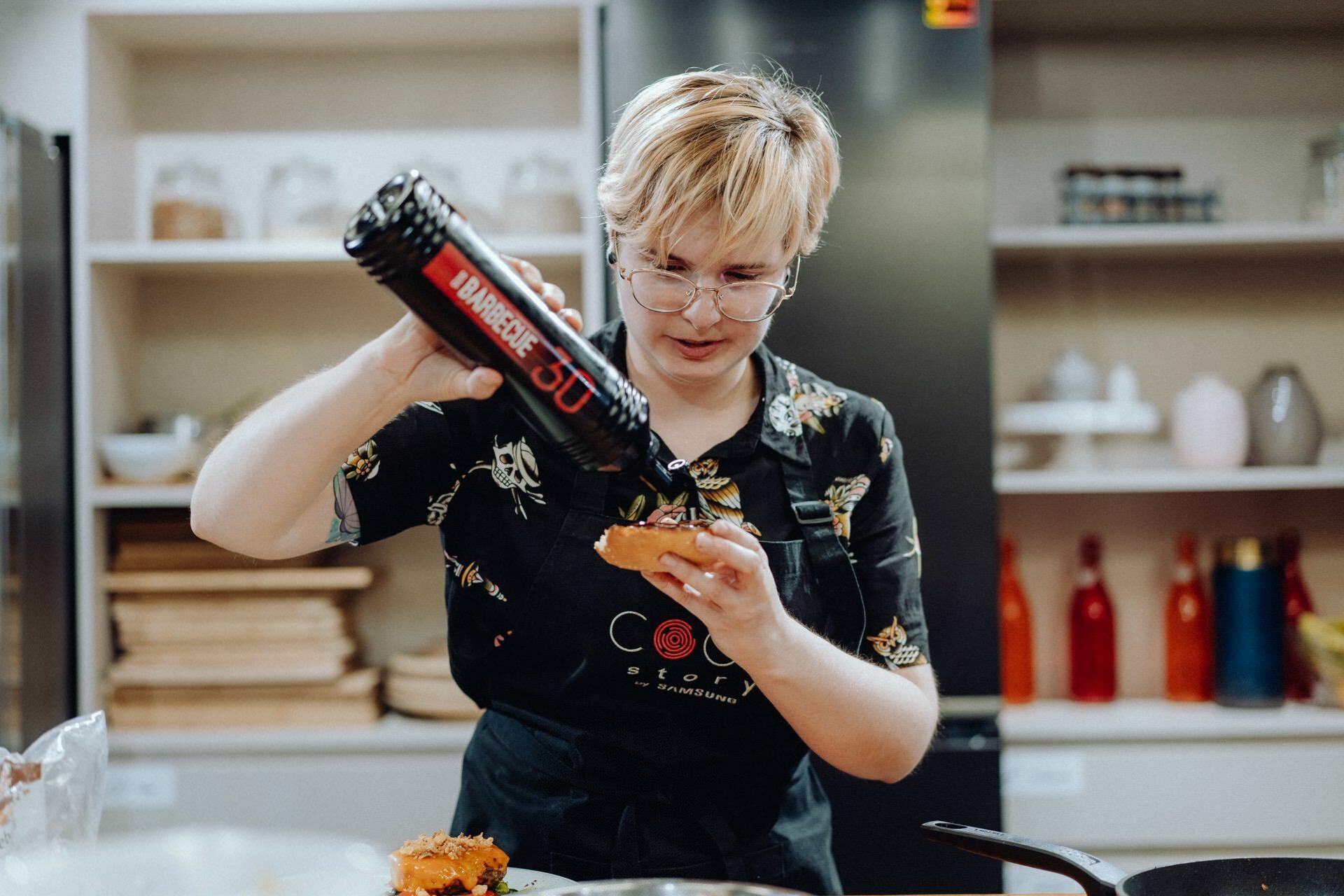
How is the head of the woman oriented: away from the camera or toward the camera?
toward the camera

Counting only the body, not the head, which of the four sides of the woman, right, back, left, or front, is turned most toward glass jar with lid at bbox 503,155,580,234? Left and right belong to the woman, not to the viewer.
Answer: back

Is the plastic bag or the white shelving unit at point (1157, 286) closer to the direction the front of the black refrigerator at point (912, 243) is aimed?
the plastic bag

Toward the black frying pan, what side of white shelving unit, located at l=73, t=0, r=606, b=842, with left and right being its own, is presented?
front

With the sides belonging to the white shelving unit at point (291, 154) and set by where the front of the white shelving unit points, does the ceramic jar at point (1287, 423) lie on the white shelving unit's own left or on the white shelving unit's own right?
on the white shelving unit's own left

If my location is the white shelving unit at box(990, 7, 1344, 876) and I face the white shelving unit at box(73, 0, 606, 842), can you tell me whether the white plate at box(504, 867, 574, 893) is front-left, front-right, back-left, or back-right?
front-left

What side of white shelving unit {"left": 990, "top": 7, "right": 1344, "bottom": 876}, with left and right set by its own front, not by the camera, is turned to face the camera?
front

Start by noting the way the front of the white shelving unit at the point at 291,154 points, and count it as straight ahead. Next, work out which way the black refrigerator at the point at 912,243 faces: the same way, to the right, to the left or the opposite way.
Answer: the same way

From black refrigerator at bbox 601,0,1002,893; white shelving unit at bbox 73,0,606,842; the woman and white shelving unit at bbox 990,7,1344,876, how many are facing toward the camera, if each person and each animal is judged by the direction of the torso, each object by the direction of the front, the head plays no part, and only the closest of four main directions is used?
4

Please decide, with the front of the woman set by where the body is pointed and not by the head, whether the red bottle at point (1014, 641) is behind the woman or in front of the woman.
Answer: behind

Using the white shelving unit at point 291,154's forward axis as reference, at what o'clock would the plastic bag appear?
The plastic bag is roughly at 12 o'clock from the white shelving unit.

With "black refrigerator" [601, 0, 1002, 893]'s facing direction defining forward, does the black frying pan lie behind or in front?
in front

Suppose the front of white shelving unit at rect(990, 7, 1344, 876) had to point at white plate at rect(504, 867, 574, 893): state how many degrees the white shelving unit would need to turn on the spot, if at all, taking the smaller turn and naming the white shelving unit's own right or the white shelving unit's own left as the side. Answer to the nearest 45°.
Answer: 0° — it already faces it

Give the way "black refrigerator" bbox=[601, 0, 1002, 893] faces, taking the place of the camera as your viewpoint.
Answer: facing the viewer

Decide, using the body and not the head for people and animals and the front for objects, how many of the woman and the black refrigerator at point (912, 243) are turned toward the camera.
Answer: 2
